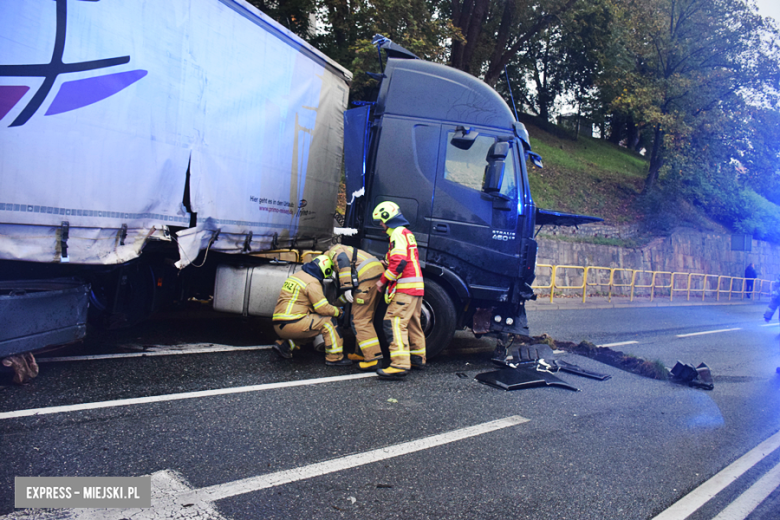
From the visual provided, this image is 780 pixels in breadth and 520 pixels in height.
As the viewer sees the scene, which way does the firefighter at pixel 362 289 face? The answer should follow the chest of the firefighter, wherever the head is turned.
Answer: to the viewer's left

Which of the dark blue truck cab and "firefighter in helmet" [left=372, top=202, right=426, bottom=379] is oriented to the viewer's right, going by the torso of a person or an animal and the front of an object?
the dark blue truck cab

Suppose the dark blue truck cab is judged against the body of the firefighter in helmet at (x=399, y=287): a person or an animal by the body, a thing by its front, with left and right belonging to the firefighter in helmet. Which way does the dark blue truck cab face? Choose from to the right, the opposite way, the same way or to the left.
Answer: the opposite way

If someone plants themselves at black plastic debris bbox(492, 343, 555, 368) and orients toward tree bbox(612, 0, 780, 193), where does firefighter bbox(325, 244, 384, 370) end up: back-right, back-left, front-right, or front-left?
back-left

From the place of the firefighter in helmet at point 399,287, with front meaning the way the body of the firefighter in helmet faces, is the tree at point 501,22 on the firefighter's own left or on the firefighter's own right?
on the firefighter's own right

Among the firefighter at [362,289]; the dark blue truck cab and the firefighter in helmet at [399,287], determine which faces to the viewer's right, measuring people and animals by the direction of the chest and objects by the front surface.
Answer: the dark blue truck cab

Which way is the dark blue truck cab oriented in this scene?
to the viewer's right

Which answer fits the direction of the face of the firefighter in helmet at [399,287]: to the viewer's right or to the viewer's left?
to the viewer's left

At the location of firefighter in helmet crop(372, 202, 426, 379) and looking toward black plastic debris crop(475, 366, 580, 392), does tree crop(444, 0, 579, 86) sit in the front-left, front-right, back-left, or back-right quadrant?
front-left

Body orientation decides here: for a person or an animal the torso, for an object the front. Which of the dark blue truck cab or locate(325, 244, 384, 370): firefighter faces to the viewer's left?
the firefighter

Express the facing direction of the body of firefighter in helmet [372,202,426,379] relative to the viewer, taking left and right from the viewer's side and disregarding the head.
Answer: facing to the left of the viewer
